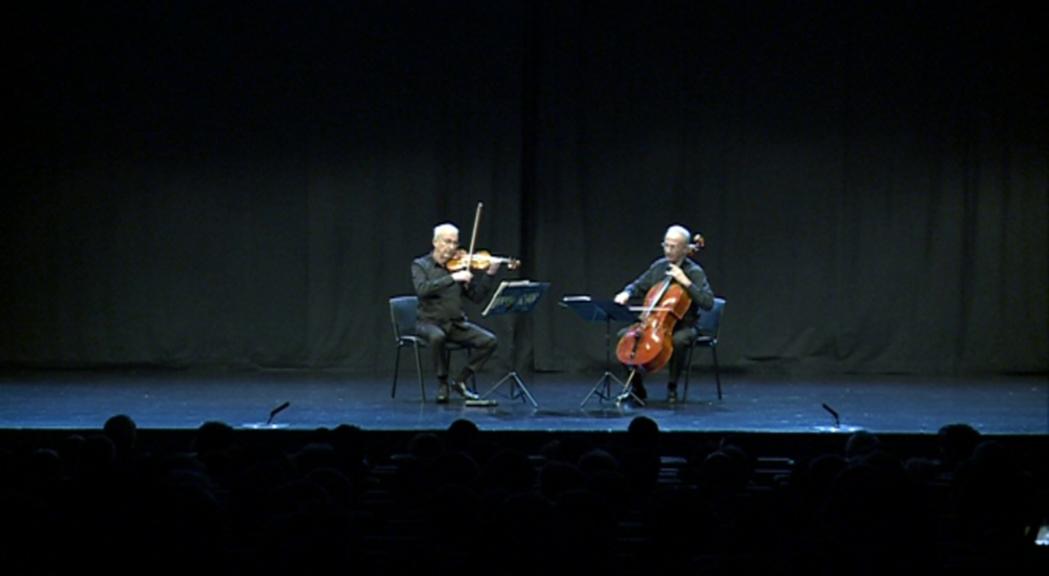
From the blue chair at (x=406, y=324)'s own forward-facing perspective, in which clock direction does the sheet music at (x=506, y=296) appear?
The sheet music is roughly at 12 o'clock from the blue chair.

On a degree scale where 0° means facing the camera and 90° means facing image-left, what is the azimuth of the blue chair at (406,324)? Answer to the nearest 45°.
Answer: approximately 315°

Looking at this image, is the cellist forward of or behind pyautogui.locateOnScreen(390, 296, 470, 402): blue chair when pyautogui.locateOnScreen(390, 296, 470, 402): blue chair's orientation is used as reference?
forward

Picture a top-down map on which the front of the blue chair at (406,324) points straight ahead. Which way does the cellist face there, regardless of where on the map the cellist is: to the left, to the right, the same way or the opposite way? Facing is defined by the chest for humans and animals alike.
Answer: to the right

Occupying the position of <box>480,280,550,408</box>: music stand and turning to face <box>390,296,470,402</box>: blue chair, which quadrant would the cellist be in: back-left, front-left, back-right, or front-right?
back-right

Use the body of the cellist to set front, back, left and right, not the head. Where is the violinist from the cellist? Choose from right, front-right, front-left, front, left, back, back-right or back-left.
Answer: front-right

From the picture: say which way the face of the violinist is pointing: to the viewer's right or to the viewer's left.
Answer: to the viewer's right

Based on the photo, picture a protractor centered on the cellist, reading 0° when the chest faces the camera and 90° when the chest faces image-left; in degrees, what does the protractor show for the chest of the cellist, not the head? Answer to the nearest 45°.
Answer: approximately 45°

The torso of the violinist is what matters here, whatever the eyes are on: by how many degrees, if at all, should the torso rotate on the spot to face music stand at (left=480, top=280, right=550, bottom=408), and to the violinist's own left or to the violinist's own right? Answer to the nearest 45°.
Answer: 0° — they already face it

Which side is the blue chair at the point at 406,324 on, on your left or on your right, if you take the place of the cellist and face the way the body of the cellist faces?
on your right

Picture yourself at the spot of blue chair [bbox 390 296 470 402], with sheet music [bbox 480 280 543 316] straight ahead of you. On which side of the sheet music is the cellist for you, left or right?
left

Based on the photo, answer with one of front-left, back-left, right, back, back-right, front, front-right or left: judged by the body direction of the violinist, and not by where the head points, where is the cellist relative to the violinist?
front-left

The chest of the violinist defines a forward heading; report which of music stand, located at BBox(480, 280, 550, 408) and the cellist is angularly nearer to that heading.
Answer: the music stand
